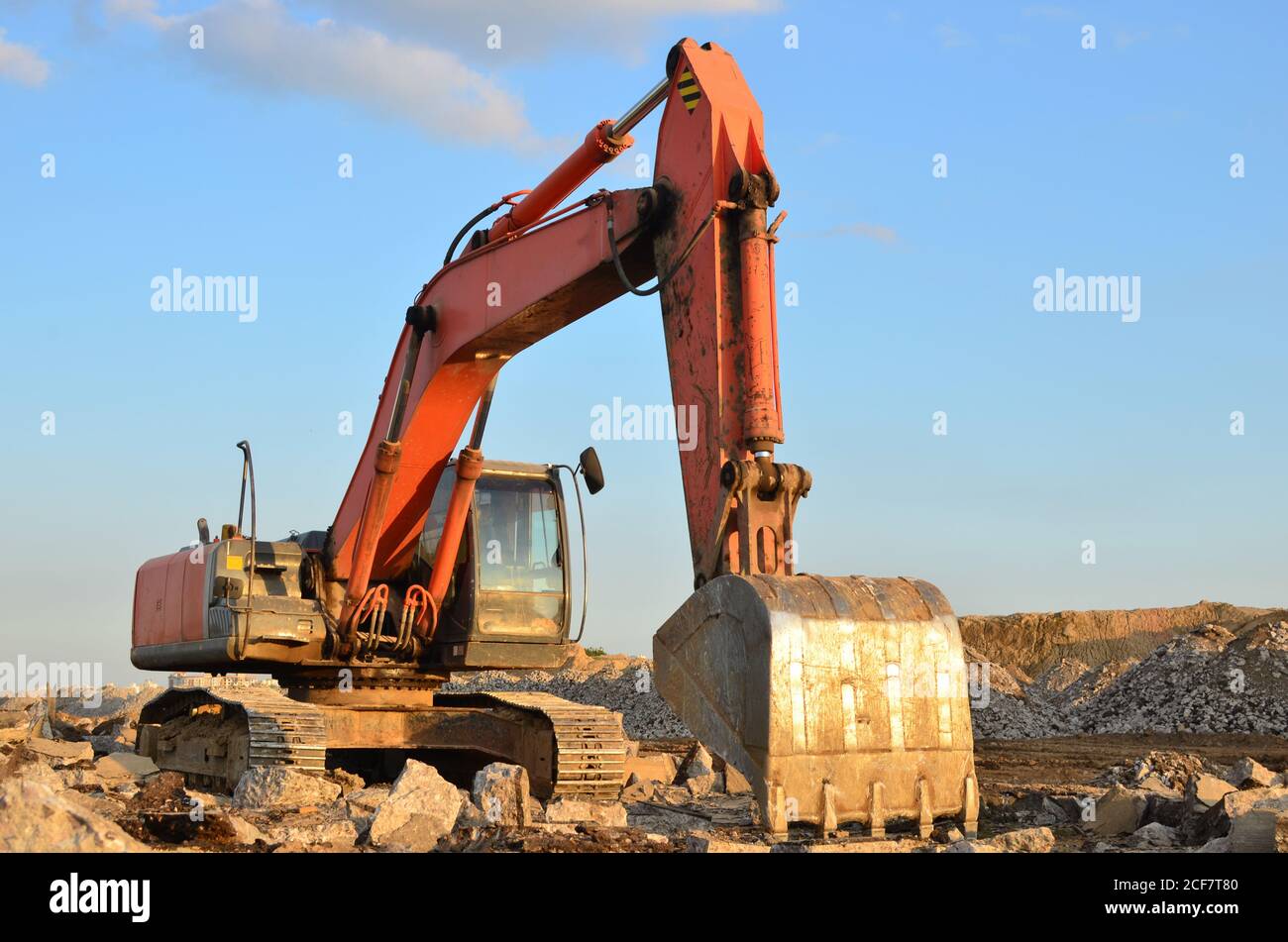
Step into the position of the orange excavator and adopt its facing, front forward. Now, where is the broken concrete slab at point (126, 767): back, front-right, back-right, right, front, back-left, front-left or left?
back

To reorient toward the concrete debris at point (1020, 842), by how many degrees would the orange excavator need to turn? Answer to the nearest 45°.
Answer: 0° — it already faces it

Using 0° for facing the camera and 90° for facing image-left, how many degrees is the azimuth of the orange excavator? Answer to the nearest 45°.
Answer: approximately 315°

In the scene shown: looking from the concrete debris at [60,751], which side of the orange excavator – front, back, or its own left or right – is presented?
back

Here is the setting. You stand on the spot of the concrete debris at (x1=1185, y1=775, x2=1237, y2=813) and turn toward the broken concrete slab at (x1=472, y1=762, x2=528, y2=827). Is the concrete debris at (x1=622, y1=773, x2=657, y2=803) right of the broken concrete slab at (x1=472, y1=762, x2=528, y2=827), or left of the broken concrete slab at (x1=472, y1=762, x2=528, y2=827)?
right
